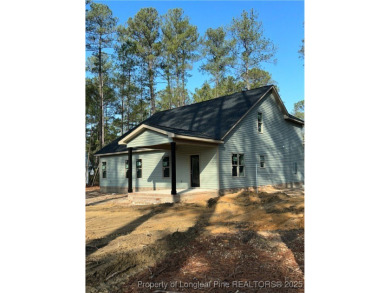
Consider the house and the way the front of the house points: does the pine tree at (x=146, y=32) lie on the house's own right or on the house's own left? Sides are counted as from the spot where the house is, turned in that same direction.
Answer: on the house's own right

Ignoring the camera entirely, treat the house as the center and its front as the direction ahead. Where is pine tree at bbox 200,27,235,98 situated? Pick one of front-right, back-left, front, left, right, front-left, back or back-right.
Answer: back-right

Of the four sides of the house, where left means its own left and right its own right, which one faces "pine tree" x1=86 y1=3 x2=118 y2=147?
right

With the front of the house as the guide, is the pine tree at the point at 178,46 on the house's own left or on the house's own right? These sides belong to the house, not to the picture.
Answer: on the house's own right

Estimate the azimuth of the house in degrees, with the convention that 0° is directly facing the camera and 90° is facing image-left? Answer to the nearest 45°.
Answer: approximately 45°
